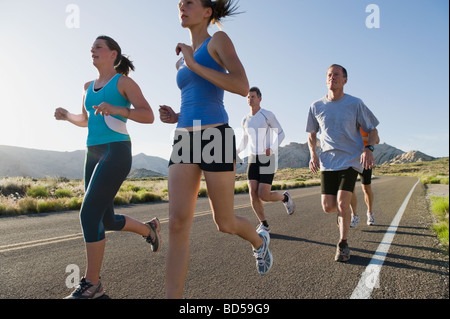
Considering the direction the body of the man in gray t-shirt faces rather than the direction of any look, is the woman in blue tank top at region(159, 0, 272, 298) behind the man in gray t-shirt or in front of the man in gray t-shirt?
in front

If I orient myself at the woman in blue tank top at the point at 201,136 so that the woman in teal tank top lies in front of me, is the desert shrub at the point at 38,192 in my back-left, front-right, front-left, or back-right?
front-right

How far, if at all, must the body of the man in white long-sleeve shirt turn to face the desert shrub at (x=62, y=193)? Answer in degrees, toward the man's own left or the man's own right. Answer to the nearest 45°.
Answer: approximately 90° to the man's own right

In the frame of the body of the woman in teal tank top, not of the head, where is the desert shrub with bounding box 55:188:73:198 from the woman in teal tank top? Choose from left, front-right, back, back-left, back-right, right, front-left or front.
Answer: back-right

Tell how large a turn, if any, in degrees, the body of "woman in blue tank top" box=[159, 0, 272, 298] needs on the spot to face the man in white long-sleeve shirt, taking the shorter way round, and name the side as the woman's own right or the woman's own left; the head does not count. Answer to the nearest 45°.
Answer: approximately 135° to the woman's own right

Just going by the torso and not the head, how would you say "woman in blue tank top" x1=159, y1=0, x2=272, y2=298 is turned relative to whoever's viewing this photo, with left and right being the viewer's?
facing the viewer and to the left of the viewer

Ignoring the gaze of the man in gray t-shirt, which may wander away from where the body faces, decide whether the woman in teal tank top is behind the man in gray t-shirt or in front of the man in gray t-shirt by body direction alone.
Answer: in front

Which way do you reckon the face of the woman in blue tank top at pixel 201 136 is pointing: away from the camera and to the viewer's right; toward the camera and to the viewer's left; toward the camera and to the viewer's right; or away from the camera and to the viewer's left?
toward the camera and to the viewer's left

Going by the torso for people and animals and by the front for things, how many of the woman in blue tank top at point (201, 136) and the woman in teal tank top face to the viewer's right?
0

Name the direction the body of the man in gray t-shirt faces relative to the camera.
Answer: toward the camera

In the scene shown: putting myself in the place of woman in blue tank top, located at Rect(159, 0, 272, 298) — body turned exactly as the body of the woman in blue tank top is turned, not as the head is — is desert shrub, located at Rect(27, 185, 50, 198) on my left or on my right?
on my right

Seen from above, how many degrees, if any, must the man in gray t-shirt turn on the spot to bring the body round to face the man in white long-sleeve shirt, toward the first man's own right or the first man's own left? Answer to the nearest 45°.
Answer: approximately 135° to the first man's own right

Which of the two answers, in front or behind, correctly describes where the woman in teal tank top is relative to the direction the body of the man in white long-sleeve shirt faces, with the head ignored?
in front

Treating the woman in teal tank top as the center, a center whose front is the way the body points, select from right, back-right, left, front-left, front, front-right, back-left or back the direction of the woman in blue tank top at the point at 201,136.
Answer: left
